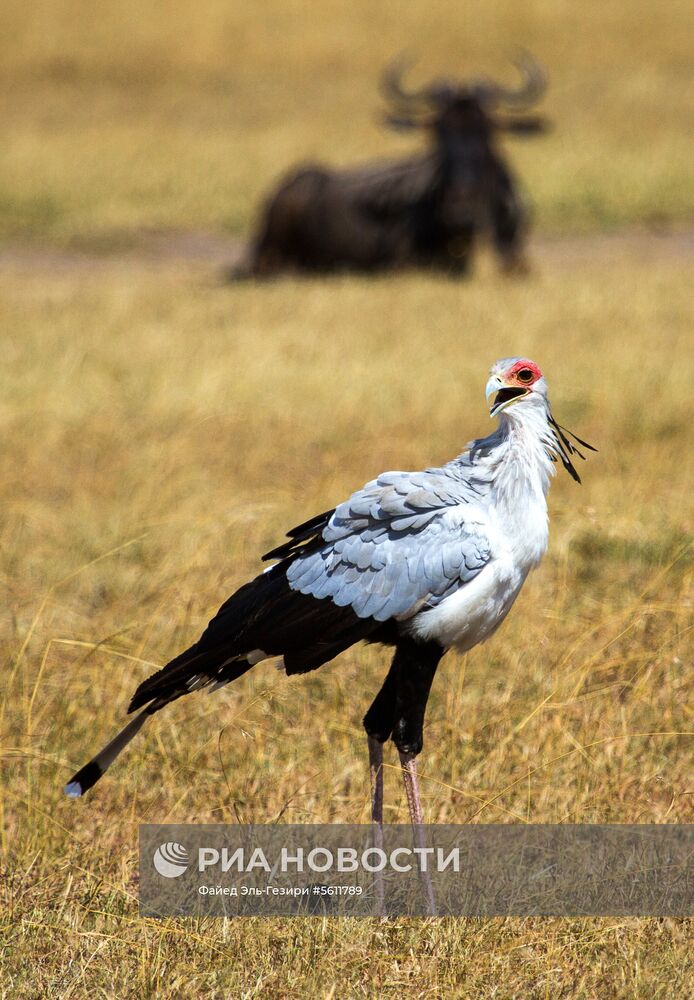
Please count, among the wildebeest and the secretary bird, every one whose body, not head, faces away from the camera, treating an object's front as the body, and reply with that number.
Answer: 0

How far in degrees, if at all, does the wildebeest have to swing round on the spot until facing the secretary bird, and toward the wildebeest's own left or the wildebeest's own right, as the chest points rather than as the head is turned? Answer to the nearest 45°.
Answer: approximately 45° to the wildebeest's own right

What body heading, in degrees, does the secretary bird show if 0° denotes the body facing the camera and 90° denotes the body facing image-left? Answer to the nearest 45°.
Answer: approximately 270°

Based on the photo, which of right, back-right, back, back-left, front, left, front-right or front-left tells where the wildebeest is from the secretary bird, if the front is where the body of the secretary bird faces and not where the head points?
left
